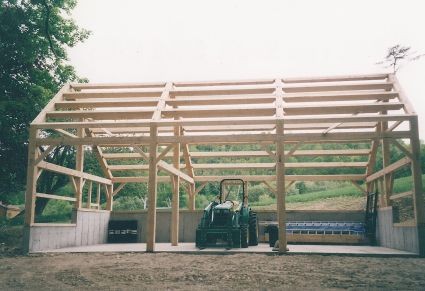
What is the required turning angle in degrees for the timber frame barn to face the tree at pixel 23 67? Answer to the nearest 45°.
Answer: approximately 135° to its right

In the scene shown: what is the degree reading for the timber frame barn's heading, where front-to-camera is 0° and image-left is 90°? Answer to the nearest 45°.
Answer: approximately 0°
